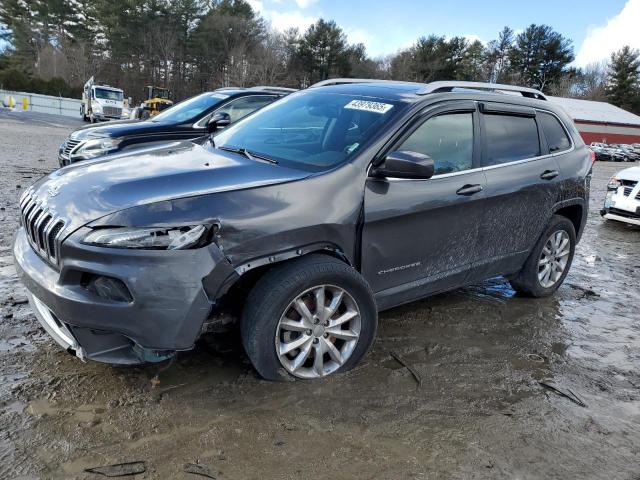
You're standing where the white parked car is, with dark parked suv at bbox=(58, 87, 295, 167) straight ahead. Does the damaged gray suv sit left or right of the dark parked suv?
left

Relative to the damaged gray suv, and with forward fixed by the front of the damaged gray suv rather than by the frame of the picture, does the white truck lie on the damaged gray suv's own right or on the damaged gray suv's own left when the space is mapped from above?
on the damaged gray suv's own right

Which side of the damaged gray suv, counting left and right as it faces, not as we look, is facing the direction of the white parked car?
back

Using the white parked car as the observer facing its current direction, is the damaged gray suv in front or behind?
in front

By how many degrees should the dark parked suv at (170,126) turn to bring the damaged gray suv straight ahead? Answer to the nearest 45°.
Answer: approximately 45° to its left

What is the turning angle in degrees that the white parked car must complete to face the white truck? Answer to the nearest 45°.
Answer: approximately 90° to its right

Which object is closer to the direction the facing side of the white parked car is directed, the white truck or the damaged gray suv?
the damaged gray suv

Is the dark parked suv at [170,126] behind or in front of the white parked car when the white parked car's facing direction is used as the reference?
in front

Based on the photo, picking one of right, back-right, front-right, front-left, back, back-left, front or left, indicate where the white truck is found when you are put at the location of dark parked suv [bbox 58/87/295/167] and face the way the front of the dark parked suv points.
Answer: back-right
